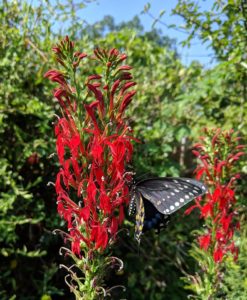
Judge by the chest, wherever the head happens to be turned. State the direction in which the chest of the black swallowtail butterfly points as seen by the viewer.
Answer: to the viewer's left
